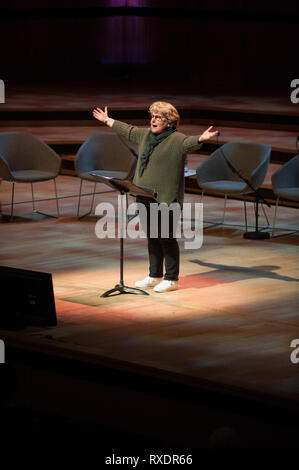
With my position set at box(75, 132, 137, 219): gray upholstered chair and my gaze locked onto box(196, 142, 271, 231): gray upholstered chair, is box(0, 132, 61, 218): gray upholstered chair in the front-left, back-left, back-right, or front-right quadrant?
back-right

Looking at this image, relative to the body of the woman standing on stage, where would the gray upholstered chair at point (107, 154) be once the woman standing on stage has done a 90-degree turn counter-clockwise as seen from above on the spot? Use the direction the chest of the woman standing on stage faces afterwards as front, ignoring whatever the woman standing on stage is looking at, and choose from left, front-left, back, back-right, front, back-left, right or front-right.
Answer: back-left

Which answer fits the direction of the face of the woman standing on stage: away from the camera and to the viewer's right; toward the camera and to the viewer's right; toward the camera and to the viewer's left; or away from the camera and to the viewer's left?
toward the camera and to the viewer's left

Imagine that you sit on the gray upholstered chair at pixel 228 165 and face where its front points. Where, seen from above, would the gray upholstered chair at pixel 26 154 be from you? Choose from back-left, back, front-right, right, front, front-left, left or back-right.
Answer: front-right

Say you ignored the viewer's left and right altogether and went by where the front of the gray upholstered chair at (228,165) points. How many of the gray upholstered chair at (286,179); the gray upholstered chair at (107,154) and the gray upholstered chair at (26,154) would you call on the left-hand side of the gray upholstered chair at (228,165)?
1

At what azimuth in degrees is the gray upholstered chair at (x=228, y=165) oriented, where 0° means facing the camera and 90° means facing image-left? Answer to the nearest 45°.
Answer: approximately 45°

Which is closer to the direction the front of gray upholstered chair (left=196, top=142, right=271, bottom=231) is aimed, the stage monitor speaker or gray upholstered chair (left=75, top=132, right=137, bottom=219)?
the stage monitor speaker

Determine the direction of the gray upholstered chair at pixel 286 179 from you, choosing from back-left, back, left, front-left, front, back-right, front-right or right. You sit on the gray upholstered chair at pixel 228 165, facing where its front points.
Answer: left

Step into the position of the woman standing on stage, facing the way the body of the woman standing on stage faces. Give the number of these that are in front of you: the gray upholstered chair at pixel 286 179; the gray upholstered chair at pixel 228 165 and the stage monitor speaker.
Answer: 1

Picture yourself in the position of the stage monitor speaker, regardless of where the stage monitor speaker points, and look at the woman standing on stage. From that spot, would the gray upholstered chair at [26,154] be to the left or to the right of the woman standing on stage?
left

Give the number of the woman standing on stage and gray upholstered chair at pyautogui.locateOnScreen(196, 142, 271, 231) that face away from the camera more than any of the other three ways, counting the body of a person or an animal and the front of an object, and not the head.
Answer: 0
